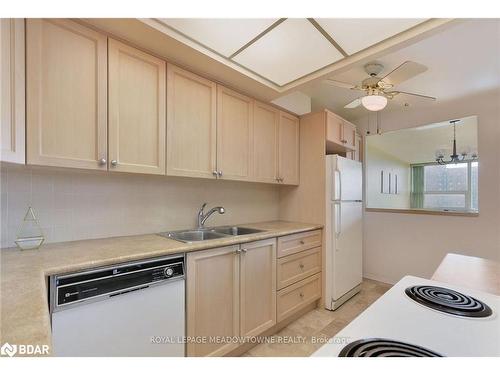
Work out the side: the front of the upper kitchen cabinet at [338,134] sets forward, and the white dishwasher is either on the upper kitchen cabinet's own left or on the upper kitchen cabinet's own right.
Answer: on the upper kitchen cabinet's own right

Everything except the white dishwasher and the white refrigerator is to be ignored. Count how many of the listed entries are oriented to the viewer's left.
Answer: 0

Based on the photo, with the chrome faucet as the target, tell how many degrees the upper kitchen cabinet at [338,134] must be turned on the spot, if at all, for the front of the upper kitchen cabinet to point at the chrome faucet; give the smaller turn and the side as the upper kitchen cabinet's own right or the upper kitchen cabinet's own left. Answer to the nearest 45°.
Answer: approximately 90° to the upper kitchen cabinet's own right

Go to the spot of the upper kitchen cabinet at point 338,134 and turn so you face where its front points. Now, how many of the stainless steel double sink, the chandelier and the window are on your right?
1

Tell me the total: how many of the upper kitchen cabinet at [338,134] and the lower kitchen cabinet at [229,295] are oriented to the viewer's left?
0

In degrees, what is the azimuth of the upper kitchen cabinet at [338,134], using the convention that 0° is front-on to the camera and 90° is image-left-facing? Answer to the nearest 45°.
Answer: approximately 315°

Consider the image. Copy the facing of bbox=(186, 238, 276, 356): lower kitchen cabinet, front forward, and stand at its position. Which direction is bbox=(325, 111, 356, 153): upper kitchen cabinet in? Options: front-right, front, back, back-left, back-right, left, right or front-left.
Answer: left

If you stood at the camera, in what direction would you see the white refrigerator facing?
facing the viewer and to the right of the viewer

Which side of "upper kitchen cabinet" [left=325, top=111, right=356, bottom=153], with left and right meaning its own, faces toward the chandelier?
left
